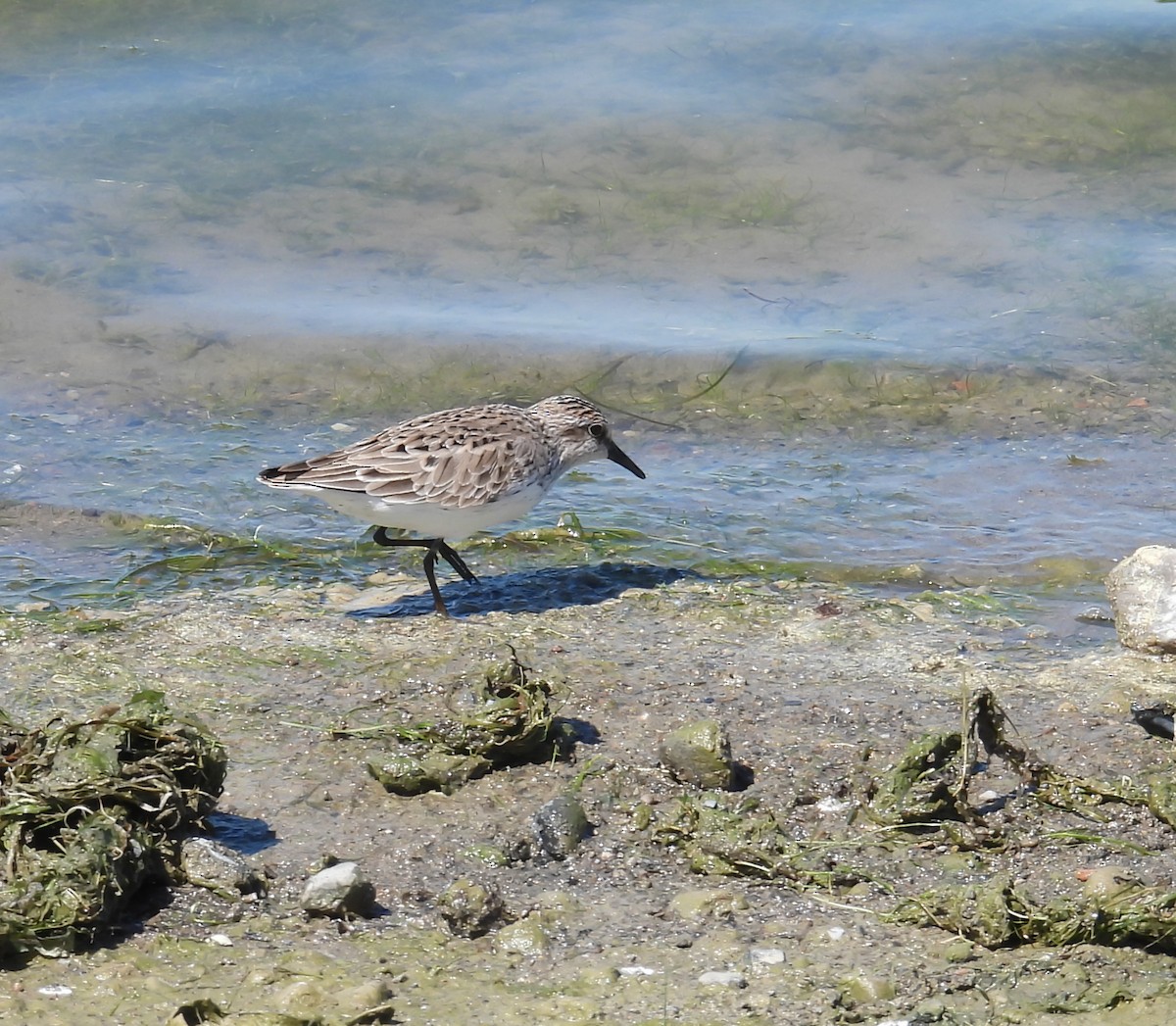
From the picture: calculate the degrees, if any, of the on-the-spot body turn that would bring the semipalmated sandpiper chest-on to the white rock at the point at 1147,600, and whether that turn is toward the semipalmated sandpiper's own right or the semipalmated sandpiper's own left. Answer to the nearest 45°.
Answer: approximately 45° to the semipalmated sandpiper's own right

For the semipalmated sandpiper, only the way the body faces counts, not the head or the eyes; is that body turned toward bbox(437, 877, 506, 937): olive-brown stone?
no

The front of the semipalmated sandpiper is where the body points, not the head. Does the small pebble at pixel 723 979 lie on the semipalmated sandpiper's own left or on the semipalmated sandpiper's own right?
on the semipalmated sandpiper's own right

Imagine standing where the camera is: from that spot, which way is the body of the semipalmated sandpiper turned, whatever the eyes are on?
to the viewer's right

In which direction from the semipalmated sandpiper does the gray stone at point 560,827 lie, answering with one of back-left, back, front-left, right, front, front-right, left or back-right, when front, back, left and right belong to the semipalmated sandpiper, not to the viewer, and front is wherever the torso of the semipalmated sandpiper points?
right

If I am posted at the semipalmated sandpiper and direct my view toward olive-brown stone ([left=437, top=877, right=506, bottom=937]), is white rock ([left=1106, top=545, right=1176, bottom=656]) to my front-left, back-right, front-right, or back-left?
front-left

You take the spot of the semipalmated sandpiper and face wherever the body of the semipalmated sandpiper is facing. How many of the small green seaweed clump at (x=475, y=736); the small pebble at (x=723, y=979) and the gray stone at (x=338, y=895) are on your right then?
3

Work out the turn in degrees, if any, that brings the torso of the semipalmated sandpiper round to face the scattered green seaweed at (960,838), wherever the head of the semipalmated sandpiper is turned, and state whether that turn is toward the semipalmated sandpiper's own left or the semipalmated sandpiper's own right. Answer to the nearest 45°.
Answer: approximately 45° to the semipalmated sandpiper's own right

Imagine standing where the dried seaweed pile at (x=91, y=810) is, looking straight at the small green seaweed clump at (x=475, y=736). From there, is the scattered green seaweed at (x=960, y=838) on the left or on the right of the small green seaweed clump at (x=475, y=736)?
right

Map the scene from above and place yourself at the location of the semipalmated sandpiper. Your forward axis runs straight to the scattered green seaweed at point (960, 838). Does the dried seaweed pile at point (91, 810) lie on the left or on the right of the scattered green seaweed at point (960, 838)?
right

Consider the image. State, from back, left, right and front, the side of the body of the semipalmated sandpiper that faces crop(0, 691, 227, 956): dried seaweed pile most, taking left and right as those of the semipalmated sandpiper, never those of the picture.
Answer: right

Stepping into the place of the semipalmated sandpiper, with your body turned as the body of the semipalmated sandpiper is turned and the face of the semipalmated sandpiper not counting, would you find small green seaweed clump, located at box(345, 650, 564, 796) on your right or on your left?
on your right

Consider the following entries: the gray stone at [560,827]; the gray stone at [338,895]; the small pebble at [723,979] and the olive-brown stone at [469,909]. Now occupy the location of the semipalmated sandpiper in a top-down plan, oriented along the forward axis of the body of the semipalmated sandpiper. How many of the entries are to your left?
0

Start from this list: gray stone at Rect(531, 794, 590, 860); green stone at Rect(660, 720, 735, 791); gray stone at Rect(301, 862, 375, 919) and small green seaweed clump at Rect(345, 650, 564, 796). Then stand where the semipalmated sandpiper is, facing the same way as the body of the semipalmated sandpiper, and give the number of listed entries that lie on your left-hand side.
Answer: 0

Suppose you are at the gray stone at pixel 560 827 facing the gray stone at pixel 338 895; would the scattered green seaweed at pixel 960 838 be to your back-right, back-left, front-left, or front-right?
back-left

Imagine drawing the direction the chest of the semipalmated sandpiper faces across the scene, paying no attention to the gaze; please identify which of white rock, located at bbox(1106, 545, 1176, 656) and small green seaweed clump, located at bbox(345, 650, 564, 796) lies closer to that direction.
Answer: the white rock
